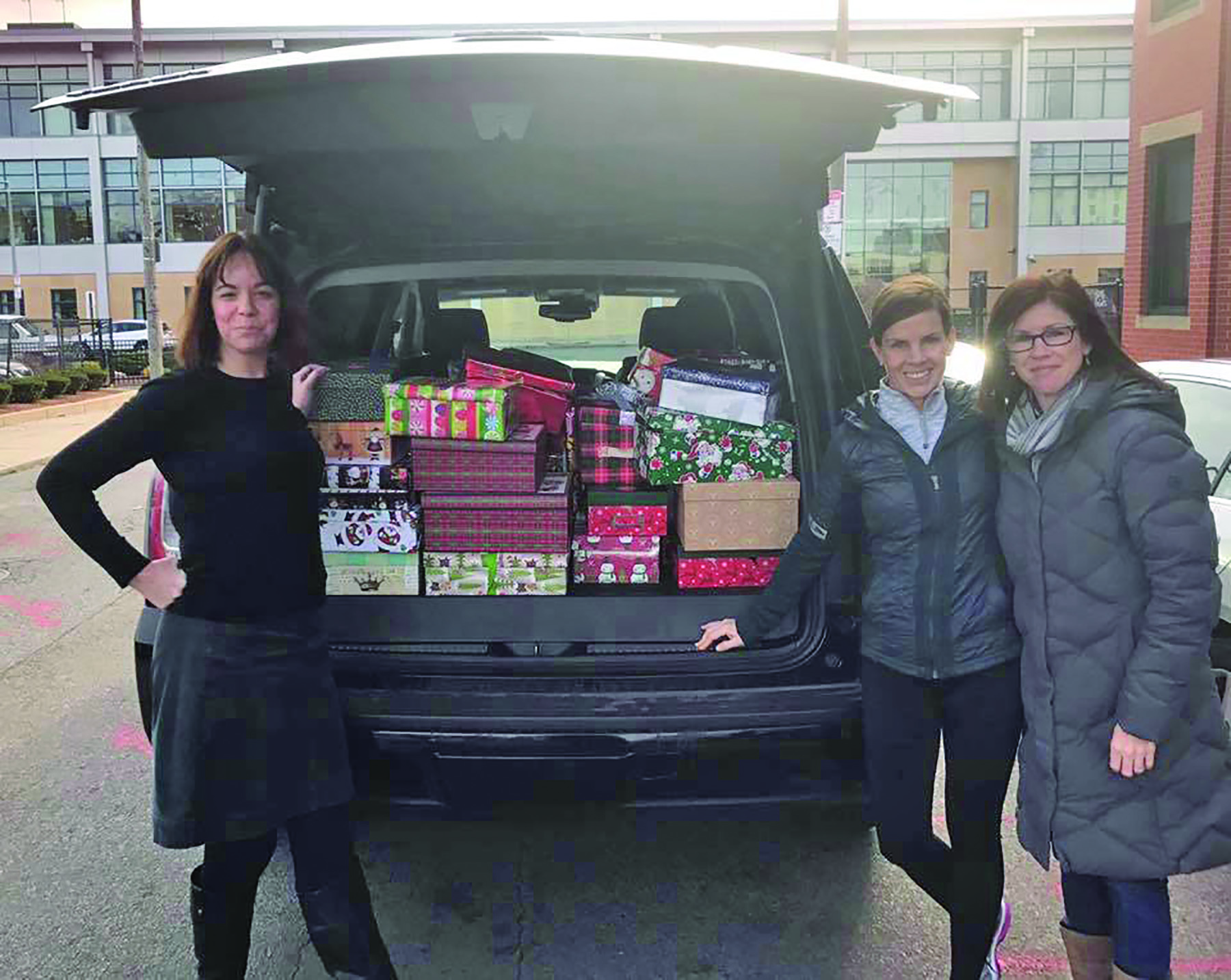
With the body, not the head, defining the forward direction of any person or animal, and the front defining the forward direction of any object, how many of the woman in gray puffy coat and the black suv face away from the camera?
1

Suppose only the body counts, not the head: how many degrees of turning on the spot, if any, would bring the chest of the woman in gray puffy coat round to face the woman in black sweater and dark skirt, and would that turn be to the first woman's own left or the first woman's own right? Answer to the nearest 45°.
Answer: approximately 45° to the first woman's own right

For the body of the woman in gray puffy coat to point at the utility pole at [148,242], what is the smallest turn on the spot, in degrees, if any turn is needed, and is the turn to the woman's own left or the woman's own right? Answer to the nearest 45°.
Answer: approximately 90° to the woman's own right

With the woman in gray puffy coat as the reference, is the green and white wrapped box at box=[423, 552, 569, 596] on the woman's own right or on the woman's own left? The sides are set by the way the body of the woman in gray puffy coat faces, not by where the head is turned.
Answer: on the woman's own right

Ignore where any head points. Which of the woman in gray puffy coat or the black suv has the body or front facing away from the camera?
the black suv

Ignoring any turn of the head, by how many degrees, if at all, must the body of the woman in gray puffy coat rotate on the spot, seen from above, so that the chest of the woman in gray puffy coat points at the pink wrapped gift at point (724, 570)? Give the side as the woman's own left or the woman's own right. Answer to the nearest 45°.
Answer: approximately 90° to the woman's own right

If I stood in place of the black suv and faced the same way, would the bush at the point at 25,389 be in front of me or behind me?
in front

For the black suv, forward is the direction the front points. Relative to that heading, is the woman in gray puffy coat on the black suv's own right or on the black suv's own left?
on the black suv's own right

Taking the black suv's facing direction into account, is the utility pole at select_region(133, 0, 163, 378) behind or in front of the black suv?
in front

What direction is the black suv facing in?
away from the camera
